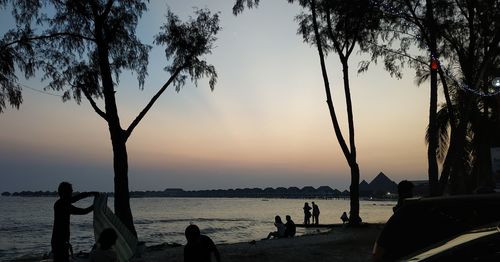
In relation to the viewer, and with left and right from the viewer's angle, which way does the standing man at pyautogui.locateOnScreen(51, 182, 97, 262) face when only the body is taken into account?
facing to the right of the viewer

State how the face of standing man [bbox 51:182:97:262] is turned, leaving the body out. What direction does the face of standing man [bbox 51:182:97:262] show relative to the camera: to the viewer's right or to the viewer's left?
to the viewer's right

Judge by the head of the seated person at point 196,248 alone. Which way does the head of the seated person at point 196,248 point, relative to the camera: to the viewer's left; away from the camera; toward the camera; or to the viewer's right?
away from the camera

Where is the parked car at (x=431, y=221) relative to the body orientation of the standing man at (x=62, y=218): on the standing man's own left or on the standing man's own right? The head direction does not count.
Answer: on the standing man's own right

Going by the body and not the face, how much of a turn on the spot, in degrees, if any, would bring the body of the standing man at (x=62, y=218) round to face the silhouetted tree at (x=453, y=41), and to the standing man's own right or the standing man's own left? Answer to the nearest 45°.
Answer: approximately 45° to the standing man's own left
